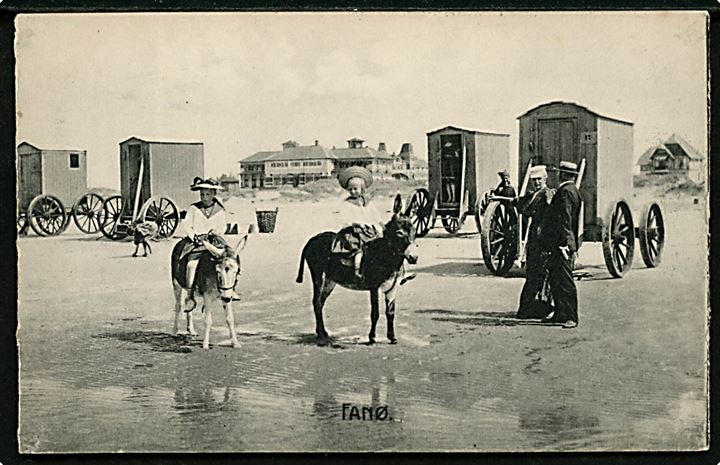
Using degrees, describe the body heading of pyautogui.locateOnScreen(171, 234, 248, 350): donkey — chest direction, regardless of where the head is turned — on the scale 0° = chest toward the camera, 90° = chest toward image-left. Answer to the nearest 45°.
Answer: approximately 315°

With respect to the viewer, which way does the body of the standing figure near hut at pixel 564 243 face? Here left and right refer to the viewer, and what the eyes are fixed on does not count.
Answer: facing to the left of the viewer

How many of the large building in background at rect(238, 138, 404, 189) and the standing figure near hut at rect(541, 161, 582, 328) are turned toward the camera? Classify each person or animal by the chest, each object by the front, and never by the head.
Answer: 1
